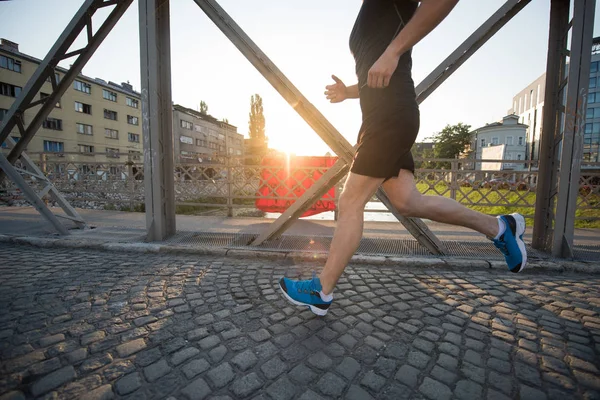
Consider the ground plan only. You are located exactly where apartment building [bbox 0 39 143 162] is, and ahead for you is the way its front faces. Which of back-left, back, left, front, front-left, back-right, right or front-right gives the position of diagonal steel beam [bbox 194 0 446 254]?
front-right

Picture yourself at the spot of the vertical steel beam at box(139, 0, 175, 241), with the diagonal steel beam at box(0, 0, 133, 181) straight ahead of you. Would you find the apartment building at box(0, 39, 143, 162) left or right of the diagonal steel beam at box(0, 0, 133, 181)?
right

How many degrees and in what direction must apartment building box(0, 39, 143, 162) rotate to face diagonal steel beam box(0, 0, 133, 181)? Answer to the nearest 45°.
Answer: approximately 45° to its right

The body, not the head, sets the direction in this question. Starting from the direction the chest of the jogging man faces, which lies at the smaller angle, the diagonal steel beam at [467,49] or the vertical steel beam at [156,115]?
the vertical steel beam

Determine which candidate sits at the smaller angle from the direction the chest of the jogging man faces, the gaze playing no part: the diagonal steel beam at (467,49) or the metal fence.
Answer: the metal fence

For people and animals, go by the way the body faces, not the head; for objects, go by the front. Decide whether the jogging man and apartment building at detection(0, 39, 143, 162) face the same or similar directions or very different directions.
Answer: very different directions

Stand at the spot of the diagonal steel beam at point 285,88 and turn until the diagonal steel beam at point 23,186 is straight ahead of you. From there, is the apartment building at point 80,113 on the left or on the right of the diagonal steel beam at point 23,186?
right

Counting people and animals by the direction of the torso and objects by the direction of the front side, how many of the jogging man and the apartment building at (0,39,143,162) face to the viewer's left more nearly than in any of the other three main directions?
1

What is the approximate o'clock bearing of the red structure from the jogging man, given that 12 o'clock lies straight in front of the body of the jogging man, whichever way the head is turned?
The red structure is roughly at 2 o'clock from the jogging man.

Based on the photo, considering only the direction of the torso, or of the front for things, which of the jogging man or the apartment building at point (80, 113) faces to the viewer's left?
the jogging man

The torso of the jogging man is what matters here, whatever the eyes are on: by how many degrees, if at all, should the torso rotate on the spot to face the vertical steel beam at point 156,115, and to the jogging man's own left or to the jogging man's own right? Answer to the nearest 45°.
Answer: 0° — they already face it

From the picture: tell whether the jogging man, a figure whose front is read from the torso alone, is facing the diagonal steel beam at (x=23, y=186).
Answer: yes

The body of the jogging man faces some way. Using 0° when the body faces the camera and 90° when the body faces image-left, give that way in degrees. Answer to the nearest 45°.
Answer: approximately 90°
